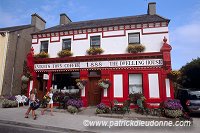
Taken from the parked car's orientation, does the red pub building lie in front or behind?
in front

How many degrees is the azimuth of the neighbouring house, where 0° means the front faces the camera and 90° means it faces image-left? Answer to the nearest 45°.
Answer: approximately 45°

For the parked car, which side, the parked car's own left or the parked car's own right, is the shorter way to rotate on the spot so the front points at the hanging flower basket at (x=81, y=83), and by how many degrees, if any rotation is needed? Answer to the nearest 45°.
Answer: approximately 45° to the parked car's own left

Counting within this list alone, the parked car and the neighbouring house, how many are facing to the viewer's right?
0

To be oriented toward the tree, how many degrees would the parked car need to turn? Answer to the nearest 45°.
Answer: approximately 45° to its right

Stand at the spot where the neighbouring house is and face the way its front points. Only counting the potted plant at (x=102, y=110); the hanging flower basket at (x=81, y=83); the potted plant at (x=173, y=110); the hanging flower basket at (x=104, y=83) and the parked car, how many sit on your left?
5

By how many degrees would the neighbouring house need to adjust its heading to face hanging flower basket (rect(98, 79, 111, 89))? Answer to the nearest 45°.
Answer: approximately 90° to its left

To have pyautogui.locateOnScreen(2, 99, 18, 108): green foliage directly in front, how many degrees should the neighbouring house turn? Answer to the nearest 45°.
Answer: approximately 45° to its left

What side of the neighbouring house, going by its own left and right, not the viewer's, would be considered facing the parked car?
left

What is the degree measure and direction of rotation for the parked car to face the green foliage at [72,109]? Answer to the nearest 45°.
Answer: approximately 45° to its left
